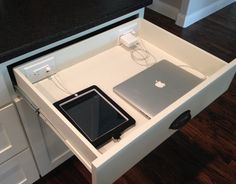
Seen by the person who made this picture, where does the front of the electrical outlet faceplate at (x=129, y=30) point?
facing the viewer and to the right of the viewer

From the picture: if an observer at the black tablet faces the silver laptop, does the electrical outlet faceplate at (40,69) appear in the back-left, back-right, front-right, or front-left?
back-left
